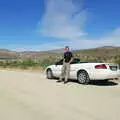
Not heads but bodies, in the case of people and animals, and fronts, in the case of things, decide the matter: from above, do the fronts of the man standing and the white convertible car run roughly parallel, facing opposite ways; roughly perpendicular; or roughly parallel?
roughly perpendicular

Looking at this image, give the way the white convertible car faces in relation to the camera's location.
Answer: facing away from the viewer and to the left of the viewer

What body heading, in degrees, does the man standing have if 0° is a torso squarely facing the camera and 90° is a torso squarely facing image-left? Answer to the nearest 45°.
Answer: approximately 45°
